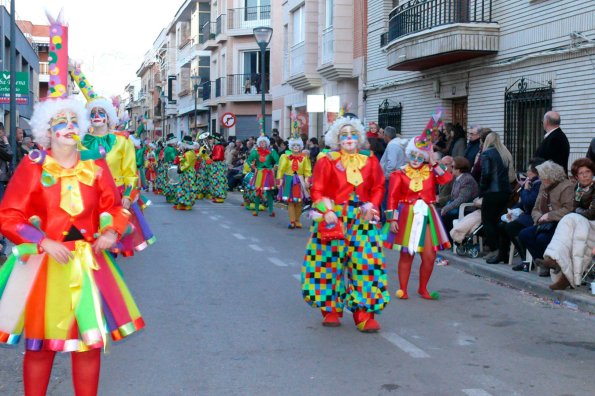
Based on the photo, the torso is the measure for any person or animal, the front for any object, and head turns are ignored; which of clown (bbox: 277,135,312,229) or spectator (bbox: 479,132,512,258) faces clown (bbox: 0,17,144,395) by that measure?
clown (bbox: 277,135,312,229)

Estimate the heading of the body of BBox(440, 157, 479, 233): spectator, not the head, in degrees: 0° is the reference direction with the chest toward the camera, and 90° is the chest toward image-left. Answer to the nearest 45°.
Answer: approximately 90°

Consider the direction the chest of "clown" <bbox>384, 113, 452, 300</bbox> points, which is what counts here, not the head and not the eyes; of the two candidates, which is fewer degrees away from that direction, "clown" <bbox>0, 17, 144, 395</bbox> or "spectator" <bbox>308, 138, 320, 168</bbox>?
the clown

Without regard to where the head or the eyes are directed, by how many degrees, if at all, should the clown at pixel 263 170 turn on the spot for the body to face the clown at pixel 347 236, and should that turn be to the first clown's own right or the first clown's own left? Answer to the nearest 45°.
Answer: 0° — they already face them

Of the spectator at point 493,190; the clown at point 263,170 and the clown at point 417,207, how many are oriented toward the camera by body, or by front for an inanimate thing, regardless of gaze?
2

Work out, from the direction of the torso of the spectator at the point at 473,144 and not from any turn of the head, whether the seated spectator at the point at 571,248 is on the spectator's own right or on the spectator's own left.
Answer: on the spectator's own left

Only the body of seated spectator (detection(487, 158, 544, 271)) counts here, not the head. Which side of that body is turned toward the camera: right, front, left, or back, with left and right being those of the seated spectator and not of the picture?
left

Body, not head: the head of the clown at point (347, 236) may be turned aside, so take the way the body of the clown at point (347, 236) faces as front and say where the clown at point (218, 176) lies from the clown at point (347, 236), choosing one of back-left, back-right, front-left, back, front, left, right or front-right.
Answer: back

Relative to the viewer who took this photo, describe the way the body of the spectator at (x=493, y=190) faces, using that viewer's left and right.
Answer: facing away from the viewer and to the left of the viewer
